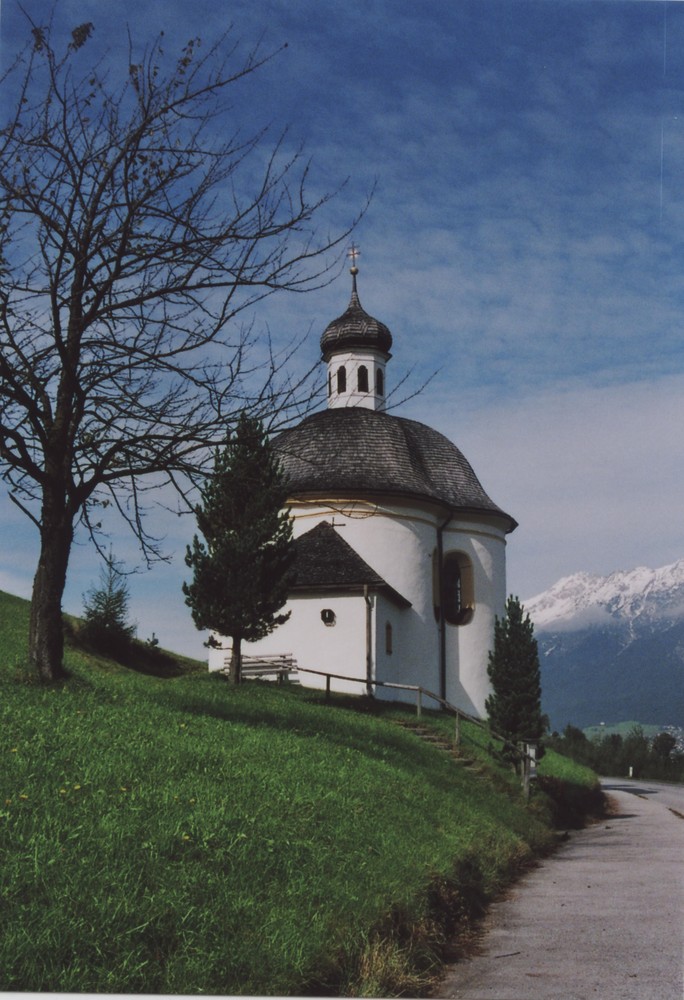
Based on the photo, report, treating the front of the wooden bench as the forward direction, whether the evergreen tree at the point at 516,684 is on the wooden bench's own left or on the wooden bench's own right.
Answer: on the wooden bench's own left

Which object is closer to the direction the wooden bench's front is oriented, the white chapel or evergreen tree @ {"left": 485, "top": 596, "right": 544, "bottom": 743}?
the evergreen tree

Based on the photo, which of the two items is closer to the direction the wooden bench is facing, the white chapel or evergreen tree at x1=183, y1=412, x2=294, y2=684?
the evergreen tree

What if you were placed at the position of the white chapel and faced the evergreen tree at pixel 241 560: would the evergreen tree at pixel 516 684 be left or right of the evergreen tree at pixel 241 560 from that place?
left

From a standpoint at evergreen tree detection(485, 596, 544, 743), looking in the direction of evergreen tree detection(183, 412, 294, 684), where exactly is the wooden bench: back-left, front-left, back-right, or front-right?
front-right

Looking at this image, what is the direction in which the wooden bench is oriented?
toward the camera

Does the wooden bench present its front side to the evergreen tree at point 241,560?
yes

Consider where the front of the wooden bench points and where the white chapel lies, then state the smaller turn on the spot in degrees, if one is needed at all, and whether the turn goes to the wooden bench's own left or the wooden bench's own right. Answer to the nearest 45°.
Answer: approximately 135° to the wooden bench's own left
